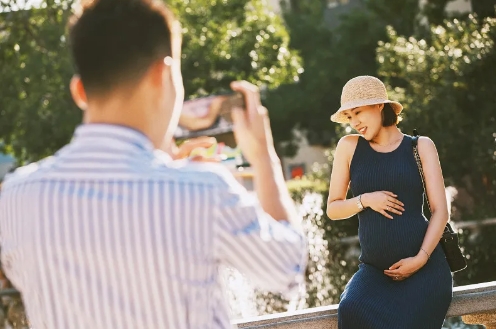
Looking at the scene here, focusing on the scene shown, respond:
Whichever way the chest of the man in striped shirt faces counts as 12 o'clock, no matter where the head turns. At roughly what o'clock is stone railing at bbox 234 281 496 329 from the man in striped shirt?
The stone railing is roughly at 1 o'clock from the man in striped shirt.

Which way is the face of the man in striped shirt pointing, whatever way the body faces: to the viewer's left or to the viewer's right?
to the viewer's right

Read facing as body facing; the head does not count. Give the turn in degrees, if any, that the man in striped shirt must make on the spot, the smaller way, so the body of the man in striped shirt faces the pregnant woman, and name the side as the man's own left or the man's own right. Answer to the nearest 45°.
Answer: approximately 45° to the man's own right

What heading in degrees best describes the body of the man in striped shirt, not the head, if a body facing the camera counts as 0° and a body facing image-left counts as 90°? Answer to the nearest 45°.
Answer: approximately 180°
